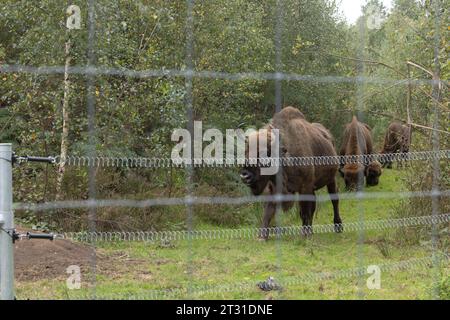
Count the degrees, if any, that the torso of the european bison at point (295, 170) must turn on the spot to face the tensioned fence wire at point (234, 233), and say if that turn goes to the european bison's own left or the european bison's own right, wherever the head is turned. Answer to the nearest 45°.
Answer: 0° — it already faces it

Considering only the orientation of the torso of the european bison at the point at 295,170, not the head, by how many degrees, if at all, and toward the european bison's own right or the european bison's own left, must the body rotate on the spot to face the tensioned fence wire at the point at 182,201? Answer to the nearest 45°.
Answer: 0° — it already faces it

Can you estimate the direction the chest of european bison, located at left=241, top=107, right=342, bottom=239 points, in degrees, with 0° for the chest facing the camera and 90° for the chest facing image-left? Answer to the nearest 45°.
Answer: approximately 45°

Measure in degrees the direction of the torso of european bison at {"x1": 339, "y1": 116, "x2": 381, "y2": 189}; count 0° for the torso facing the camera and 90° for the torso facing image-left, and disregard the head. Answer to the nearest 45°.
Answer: approximately 0°

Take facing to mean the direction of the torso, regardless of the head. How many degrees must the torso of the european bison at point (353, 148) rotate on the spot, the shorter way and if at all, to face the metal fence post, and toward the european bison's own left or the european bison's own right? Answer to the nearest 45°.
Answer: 0° — it already faces it

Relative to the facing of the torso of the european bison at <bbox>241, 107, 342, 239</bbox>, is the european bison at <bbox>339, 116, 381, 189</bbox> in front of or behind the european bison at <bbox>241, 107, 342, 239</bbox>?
behind

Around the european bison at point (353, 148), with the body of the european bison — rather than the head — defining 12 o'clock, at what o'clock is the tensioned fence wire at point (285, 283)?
The tensioned fence wire is roughly at 12 o'clock from the european bison.
